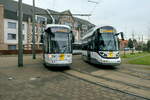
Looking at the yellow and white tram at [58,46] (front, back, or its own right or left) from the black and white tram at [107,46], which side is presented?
left

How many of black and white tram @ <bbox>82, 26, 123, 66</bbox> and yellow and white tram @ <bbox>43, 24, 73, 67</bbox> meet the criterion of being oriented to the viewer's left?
0

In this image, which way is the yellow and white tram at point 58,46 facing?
toward the camera

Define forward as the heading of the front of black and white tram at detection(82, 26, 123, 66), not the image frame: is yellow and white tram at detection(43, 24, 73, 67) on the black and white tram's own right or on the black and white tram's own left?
on the black and white tram's own right
